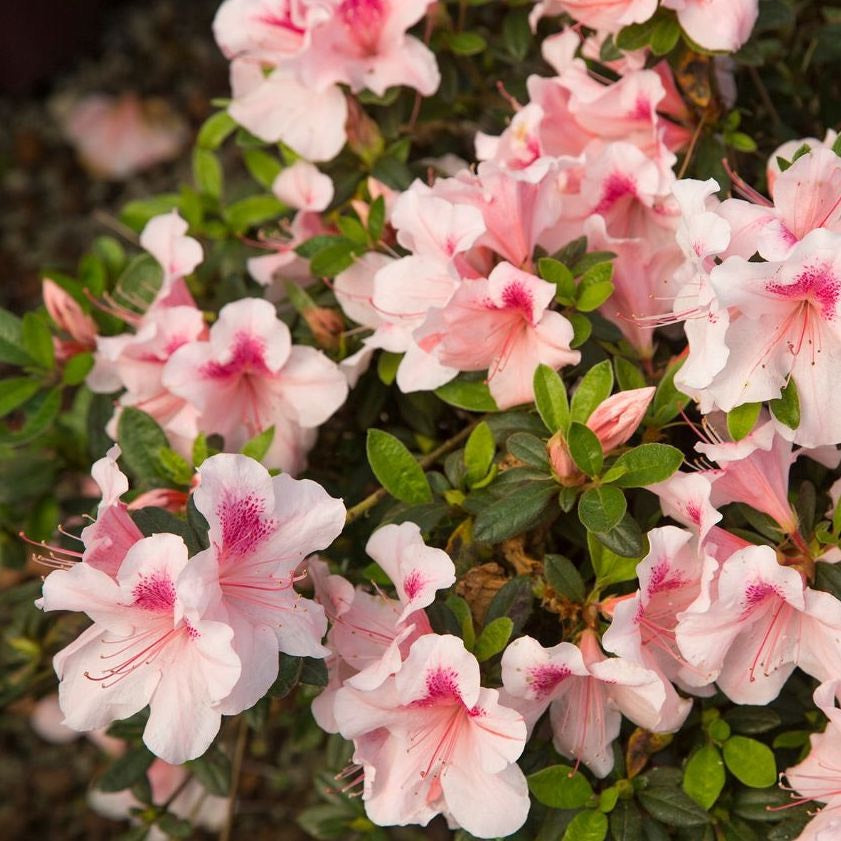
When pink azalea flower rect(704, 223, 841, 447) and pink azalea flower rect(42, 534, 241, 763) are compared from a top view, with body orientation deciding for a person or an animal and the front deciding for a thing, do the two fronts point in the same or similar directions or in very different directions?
same or similar directions

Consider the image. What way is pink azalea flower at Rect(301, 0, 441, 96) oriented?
toward the camera

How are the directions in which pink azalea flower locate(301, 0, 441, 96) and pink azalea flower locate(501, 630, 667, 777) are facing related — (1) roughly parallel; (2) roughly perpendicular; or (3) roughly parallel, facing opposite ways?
roughly parallel

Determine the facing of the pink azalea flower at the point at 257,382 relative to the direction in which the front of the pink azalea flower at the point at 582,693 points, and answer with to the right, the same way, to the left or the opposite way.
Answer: the same way

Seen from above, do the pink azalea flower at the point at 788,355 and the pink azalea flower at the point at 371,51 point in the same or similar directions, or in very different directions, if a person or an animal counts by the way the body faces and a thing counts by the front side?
same or similar directions

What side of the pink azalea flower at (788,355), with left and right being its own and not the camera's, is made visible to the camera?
front

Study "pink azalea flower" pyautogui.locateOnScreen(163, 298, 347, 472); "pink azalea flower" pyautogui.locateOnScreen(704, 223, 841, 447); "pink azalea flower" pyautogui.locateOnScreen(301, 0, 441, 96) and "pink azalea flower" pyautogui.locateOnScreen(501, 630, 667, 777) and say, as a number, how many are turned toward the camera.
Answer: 4

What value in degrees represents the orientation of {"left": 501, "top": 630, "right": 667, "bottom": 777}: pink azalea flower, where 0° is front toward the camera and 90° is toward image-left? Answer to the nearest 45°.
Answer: approximately 0°

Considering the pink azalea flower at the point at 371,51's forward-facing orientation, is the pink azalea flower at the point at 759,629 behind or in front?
in front

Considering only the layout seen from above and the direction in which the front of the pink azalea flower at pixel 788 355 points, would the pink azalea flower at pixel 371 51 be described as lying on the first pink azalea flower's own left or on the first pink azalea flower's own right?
on the first pink azalea flower's own right

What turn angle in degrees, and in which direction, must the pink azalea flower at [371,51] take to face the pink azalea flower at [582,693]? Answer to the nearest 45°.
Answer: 0° — it already faces it

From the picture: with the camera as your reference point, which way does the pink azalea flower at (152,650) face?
facing the viewer and to the left of the viewer

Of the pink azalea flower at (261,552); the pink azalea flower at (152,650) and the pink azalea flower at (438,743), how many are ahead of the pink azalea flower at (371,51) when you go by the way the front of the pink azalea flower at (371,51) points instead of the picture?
3
